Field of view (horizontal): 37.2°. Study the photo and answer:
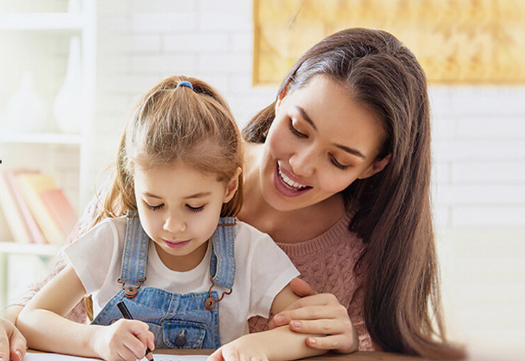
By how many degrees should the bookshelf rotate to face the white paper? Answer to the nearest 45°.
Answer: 0° — it already faces it

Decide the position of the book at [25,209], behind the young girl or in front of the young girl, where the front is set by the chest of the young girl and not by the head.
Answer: behind

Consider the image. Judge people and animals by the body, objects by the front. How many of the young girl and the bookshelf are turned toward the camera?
2

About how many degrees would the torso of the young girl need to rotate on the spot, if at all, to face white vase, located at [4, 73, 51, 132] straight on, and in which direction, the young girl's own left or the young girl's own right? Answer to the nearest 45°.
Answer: approximately 180°

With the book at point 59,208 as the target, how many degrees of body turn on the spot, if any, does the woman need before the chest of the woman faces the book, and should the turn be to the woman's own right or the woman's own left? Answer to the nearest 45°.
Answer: approximately 90° to the woman's own right

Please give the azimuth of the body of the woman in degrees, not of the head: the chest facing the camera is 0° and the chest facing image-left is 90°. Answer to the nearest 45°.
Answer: approximately 45°

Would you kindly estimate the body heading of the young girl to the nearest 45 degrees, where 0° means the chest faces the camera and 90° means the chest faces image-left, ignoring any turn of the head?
approximately 0°
